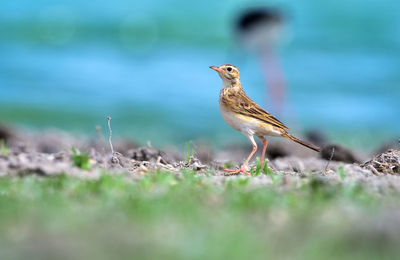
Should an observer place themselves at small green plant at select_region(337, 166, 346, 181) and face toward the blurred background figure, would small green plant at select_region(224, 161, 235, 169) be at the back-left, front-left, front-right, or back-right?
front-left

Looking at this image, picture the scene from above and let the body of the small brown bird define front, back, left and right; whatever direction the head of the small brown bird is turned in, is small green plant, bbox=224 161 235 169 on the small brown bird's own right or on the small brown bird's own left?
on the small brown bird's own right

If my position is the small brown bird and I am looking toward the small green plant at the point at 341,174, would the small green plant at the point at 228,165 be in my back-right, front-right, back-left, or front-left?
back-left

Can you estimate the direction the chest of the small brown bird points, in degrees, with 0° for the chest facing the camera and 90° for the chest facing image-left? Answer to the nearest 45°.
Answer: approximately 90°

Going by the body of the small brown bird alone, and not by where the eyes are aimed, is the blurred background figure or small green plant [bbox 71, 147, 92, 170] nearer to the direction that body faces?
the small green plant

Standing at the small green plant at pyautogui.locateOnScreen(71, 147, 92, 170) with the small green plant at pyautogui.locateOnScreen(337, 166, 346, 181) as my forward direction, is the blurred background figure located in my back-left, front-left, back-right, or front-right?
front-left

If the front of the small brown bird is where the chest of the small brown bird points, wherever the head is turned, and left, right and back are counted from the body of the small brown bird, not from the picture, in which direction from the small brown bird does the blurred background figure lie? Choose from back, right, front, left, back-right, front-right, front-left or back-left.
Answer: right

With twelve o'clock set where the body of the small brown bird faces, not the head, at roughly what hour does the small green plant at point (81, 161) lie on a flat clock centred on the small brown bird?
The small green plant is roughly at 11 o'clock from the small brown bird.

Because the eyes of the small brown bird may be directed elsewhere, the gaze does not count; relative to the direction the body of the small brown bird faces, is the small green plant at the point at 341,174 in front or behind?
behind
